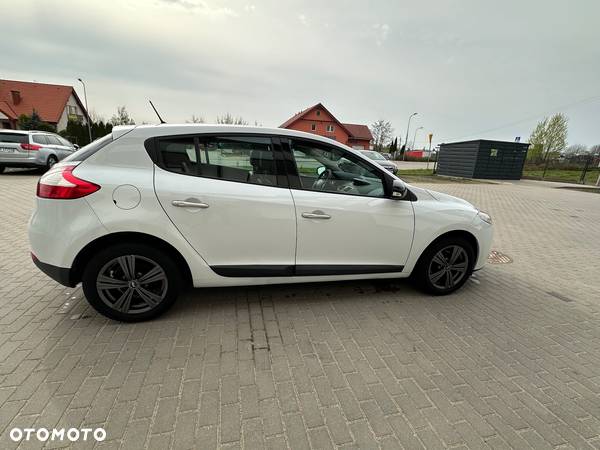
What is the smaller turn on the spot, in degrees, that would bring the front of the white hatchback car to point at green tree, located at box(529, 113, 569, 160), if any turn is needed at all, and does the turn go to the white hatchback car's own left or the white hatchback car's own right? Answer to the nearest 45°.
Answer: approximately 45° to the white hatchback car's own left

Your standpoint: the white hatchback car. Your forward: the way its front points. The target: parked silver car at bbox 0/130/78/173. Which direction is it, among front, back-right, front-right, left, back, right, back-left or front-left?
back-left

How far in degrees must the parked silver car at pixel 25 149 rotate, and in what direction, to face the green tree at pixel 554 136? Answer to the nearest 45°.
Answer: approximately 45° to its right

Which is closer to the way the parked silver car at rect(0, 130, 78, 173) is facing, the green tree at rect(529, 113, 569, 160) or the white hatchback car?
the green tree

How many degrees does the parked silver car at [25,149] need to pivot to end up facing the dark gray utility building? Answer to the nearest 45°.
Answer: approximately 45° to its right

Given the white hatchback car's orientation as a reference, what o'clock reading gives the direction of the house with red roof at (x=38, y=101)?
The house with red roof is roughly at 8 o'clock from the white hatchback car.

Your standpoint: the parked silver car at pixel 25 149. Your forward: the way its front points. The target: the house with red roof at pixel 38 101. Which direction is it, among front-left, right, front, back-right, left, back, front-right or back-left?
front-left

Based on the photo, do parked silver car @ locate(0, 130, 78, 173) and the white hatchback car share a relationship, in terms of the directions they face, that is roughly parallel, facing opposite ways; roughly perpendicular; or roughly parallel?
roughly perpendicular

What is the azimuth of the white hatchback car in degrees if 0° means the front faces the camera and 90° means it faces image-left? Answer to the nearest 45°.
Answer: approximately 270°

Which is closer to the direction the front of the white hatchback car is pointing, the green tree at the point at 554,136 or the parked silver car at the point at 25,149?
the green tree
